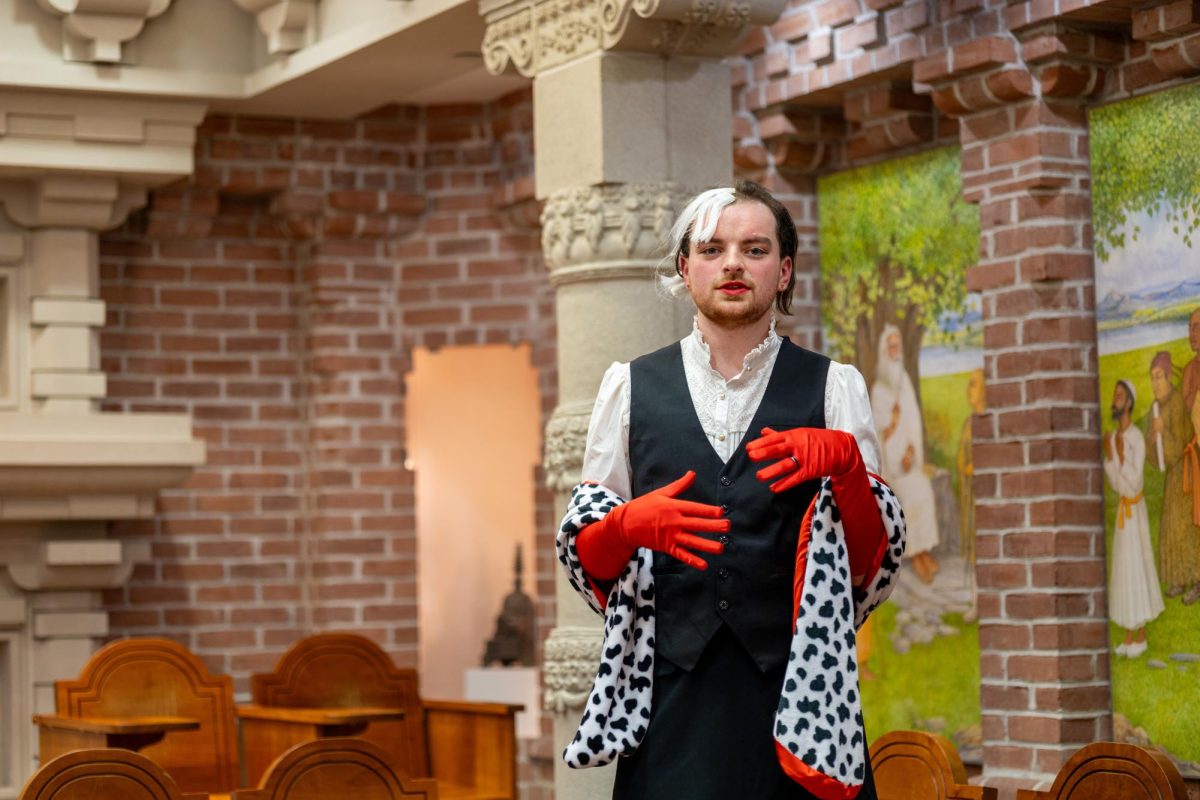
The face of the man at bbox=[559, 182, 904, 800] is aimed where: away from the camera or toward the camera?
toward the camera

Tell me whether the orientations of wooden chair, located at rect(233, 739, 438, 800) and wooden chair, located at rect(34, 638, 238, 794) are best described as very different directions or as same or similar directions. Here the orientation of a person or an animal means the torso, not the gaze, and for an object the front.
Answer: same or similar directions

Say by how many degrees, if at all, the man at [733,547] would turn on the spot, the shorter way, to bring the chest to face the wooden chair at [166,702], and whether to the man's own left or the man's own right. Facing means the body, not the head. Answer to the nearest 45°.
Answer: approximately 135° to the man's own right

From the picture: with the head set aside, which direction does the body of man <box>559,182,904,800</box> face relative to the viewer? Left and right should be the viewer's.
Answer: facing the viewer
